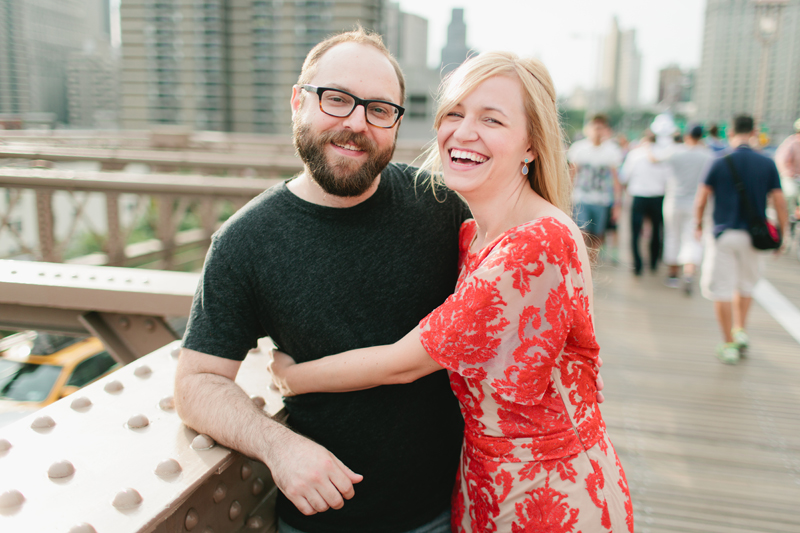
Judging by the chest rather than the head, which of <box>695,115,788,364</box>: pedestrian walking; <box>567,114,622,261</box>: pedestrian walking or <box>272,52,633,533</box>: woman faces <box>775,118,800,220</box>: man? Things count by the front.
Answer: <box>695,115,788,364</box>: pedestrian walking

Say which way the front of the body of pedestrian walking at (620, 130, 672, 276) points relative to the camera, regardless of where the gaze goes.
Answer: away from the camera

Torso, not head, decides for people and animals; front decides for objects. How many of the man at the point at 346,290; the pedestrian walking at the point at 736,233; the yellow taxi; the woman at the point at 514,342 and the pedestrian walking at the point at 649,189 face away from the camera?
2

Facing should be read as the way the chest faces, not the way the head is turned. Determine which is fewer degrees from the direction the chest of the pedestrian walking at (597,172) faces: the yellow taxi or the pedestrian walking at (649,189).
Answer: the yellow taxi

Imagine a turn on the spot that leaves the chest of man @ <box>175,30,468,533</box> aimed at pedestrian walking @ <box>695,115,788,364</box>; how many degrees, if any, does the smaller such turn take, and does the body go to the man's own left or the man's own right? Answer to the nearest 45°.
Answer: approximately 135° to the man's own left

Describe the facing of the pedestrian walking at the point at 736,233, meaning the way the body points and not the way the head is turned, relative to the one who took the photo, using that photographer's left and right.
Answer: facing away from the viewer

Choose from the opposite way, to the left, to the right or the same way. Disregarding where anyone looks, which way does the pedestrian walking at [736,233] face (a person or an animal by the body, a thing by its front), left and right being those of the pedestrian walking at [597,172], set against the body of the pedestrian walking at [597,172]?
the opposite way

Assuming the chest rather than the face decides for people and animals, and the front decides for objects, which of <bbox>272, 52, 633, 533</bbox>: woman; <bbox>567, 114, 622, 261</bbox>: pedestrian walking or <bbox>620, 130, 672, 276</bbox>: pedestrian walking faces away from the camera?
<bbox>620, 130, 672, 276</bbox>: pedestrian walking

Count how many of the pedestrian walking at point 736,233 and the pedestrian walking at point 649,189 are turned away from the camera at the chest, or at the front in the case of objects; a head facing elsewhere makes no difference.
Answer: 2

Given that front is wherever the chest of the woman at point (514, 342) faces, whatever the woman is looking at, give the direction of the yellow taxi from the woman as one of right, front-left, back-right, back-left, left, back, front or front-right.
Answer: right

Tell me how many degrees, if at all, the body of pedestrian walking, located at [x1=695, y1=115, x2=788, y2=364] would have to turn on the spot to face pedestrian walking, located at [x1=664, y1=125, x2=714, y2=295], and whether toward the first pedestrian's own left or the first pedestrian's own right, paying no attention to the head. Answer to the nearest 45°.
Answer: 0° — they already face them

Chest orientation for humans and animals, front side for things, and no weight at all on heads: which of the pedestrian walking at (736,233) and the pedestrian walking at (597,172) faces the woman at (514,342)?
the pedestrian walking at (597,172)

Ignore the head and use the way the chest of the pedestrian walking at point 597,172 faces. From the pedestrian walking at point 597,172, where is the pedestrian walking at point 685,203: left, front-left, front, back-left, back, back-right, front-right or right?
left
